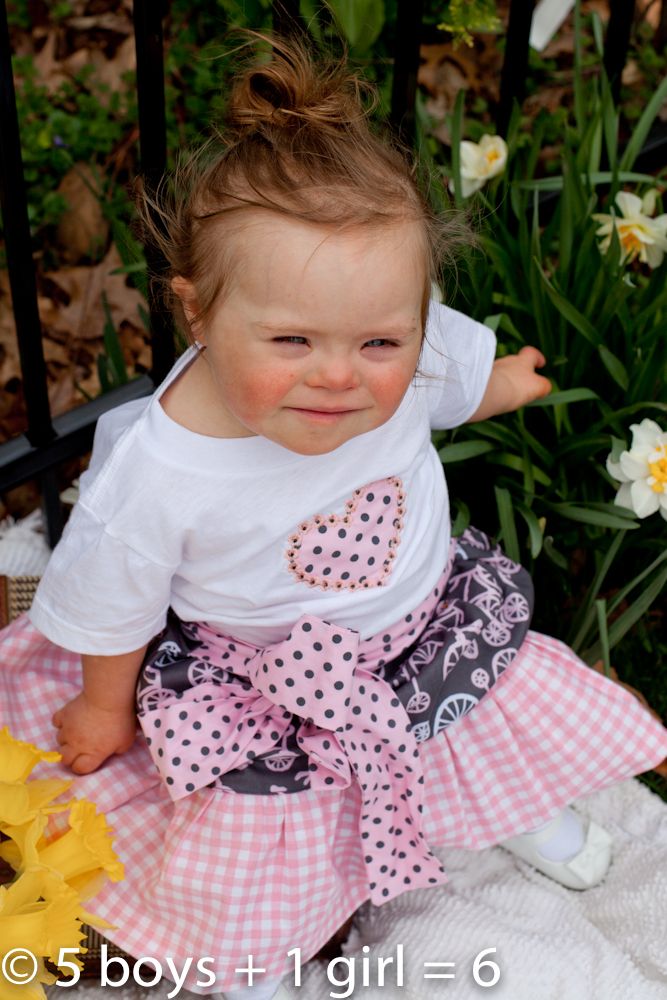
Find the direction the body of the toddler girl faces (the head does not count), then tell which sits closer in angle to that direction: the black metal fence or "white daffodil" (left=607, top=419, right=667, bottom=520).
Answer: the white daffodil

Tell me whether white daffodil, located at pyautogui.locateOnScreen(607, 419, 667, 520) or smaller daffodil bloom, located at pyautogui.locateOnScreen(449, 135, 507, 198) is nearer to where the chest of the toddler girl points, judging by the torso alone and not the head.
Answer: the white daffodil

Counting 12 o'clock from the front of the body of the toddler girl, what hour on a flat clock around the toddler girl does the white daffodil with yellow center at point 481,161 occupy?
The white daffodil with yellow center is roughly at 8 o'clock from the toddler girl.

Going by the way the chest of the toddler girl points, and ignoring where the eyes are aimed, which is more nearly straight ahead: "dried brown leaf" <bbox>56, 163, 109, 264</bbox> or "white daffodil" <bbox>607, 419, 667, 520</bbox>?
the white daffodil

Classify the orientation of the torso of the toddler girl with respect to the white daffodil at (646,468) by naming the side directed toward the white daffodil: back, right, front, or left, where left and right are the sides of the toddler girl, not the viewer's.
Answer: left

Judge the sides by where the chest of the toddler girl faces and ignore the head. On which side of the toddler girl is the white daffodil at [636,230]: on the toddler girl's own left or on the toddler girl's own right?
on the toddler girl's own left

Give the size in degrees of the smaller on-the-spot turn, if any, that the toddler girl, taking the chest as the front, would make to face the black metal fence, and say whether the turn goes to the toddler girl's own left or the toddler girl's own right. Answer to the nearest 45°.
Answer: approximately 180°
